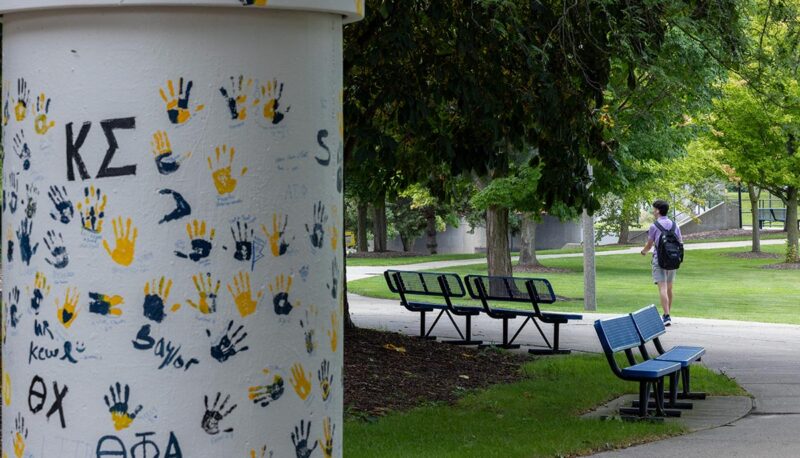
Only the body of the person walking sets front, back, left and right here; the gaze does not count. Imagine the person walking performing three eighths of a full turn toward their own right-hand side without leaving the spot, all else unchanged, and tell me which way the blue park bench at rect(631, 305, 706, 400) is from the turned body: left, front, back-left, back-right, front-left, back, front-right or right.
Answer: right

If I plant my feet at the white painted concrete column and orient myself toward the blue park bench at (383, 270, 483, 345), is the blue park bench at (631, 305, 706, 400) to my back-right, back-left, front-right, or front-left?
front-right

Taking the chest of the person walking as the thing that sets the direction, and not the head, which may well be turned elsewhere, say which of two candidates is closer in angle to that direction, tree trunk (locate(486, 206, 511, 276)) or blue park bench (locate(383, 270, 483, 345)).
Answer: the tree trunk

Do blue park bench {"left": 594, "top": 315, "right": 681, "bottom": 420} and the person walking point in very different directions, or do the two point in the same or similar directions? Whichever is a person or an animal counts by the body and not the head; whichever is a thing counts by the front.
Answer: very different directions

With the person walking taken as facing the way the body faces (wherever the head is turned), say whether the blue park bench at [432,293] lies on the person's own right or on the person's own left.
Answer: on the person's own left

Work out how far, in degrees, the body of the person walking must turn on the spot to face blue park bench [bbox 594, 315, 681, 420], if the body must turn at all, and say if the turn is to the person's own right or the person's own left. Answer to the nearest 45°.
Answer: approximately 135° to the person's own left

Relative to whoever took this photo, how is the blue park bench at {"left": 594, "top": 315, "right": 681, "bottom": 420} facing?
facing the viewer and to the right of the viewer

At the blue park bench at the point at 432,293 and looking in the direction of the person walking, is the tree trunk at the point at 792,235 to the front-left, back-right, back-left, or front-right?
front-left
